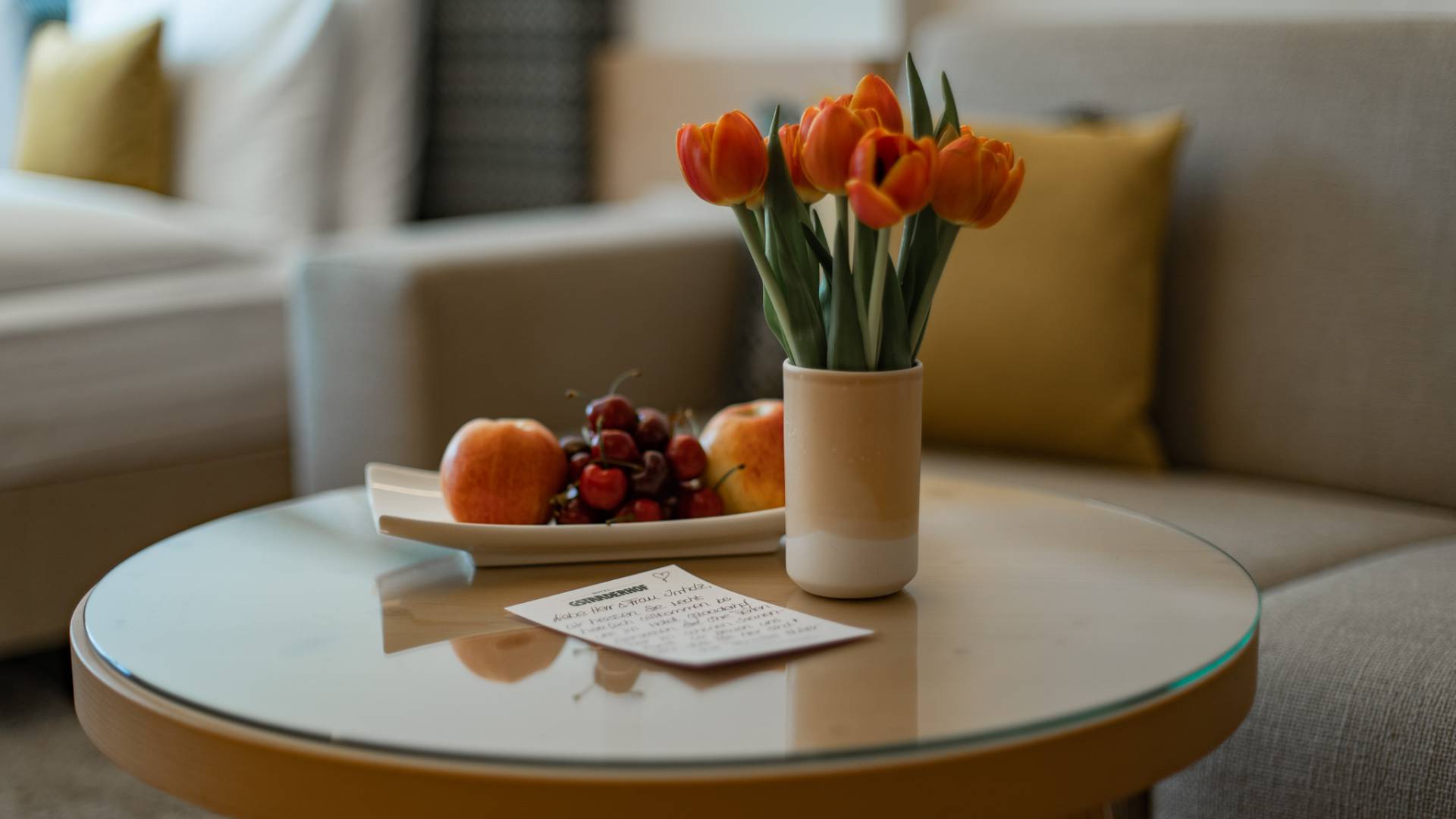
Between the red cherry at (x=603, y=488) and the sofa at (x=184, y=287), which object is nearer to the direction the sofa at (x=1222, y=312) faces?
the red cherry

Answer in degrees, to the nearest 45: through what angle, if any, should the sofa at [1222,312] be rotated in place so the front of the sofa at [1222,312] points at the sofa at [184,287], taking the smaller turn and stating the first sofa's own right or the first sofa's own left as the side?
approximately 45° to the first sofa's own right

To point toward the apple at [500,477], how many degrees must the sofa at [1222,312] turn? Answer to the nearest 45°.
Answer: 0° — it already faces it

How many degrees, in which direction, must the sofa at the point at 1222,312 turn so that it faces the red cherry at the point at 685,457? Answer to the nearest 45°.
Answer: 0° — it already faces it

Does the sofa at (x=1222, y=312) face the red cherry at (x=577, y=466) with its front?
yes

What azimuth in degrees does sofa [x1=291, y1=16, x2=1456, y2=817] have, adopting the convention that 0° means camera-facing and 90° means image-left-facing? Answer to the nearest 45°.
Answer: approximately 45°
